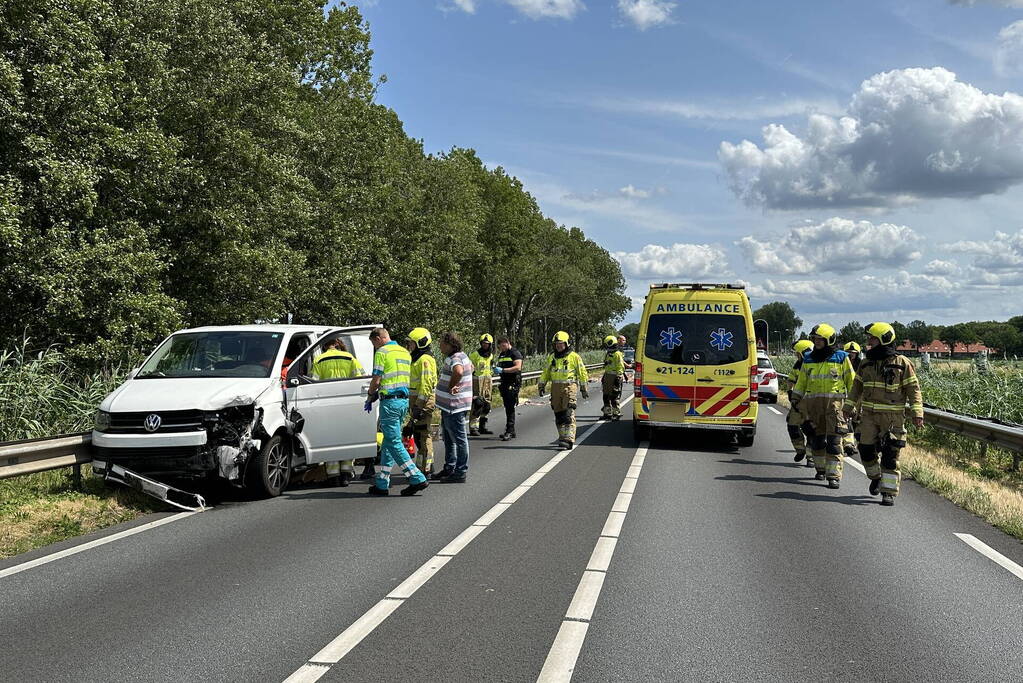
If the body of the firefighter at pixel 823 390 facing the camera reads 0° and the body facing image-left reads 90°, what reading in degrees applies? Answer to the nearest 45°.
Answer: approximately 0°

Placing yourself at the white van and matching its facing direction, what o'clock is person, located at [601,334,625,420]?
The person is roughly at 6 o'clock from the white van.

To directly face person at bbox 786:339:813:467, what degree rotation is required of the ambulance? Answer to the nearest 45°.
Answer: approximately 135° to its right

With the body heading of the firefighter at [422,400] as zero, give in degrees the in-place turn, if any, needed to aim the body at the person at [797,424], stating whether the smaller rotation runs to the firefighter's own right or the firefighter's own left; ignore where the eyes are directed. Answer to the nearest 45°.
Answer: approximately 180°

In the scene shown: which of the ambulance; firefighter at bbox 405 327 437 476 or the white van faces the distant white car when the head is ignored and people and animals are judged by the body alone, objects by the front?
the ambulance

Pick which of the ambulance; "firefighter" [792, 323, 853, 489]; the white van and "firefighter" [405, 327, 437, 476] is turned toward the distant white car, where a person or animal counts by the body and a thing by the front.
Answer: the ambulance

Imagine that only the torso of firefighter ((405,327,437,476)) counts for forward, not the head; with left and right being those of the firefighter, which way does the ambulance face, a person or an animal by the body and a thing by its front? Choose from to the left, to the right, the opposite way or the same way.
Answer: to the right

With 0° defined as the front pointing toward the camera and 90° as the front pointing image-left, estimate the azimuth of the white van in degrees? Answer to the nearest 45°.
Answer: approximately 45°

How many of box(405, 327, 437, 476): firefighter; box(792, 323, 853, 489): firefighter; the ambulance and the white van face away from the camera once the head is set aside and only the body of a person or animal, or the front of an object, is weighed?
1

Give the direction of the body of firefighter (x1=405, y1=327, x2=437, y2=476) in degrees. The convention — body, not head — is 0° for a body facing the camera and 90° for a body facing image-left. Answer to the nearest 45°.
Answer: approximately 90°

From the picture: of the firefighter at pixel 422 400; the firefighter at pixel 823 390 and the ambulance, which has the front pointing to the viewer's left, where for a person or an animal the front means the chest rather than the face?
the firefighter at pixel 422 400

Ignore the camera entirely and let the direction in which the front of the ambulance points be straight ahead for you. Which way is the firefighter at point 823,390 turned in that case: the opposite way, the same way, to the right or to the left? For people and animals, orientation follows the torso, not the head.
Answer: the opposite way

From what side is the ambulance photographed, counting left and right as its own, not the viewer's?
back

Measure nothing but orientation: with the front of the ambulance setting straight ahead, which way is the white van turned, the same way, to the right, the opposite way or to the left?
the opposite way

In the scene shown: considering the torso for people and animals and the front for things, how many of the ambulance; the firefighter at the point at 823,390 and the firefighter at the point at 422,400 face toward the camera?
1

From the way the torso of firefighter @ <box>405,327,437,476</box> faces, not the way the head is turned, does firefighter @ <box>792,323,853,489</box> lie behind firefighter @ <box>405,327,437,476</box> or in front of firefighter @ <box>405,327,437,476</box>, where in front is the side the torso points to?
behind

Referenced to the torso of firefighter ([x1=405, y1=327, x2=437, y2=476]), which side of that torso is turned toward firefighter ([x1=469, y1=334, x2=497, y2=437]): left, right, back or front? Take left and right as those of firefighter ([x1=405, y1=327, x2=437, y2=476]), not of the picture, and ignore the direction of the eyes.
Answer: right
